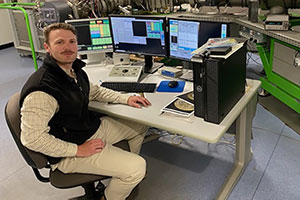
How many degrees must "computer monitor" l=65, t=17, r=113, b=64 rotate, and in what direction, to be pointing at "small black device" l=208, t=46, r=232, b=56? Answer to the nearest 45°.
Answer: approximately 45° to its left

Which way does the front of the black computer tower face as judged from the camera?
facing the viewer and to the left of the viewer

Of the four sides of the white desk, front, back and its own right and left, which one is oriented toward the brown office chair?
front

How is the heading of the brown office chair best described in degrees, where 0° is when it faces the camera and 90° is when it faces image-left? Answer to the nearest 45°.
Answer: approximately 270°

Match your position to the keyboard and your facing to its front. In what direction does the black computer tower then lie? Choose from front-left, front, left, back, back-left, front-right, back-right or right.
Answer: front-left

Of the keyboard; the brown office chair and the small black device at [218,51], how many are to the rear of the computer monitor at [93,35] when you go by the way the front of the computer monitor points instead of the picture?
0

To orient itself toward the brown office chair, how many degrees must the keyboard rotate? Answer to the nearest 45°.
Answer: approximately 45° to its right

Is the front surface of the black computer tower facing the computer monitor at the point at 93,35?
no

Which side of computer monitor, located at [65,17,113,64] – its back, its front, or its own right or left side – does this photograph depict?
front

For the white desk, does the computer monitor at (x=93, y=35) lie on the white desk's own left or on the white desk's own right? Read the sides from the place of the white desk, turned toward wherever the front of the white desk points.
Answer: on the white desk's own right
